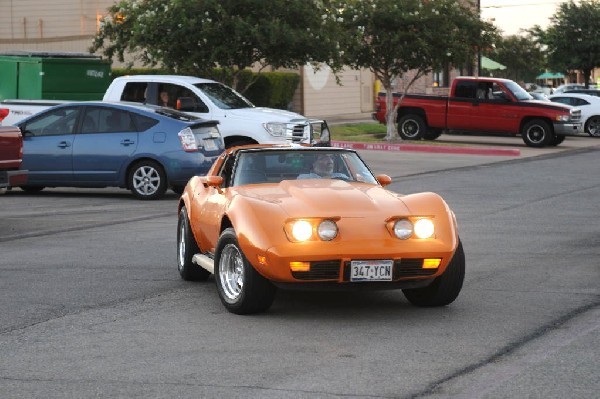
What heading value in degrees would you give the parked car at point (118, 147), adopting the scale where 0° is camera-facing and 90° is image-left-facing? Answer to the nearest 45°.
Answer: approximately 135°

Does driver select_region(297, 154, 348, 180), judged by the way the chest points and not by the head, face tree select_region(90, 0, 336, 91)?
no

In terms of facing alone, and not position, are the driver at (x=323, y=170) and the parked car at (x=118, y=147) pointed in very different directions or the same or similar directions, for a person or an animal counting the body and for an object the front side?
very different directions

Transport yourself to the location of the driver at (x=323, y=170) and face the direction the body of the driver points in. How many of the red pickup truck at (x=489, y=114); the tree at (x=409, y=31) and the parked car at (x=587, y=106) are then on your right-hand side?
0

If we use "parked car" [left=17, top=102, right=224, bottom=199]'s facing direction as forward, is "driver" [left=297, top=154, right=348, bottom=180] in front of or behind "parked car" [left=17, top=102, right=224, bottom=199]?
behind

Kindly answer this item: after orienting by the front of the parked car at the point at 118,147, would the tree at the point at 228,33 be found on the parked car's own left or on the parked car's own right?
on the parked car's own right

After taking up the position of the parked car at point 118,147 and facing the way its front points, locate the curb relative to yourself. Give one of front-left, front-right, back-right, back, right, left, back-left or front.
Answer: right

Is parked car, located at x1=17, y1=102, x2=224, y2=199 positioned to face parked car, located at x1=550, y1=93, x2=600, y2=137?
no

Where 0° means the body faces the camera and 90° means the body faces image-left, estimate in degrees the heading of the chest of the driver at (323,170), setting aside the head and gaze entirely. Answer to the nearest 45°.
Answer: approximately 315°

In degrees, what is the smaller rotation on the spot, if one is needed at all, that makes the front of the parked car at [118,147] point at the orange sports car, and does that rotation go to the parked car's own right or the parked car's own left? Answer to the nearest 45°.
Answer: approximately 135° to the parked car's own left

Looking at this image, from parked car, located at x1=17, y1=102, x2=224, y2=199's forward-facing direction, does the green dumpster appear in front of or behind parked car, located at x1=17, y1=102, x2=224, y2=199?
in front

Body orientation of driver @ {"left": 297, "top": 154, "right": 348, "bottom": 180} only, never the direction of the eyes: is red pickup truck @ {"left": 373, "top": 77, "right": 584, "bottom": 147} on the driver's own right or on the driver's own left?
on the driver's own left

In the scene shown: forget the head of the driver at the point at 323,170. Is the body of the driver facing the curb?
no

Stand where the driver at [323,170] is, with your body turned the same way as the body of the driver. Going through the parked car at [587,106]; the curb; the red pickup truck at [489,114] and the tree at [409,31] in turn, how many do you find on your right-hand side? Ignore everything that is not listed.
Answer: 0
